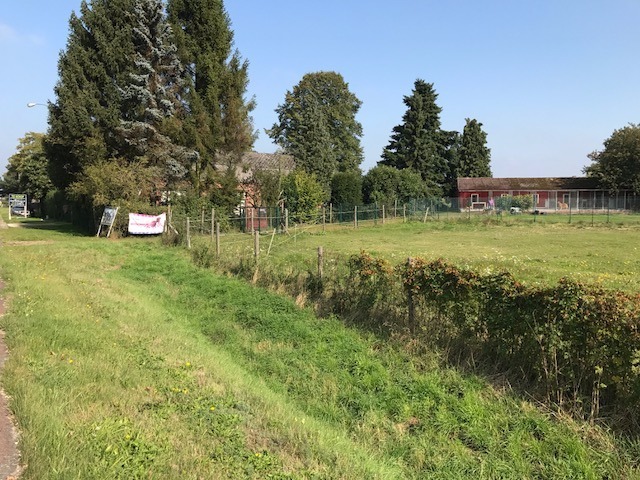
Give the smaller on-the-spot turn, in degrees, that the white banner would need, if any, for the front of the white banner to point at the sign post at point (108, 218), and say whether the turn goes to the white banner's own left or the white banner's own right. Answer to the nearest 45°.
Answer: approximately 135° to the white banner's own right

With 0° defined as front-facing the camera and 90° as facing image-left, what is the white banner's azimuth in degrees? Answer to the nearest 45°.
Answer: approximately 0°

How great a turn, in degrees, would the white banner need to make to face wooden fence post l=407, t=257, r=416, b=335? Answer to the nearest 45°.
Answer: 0° — it already faces it
